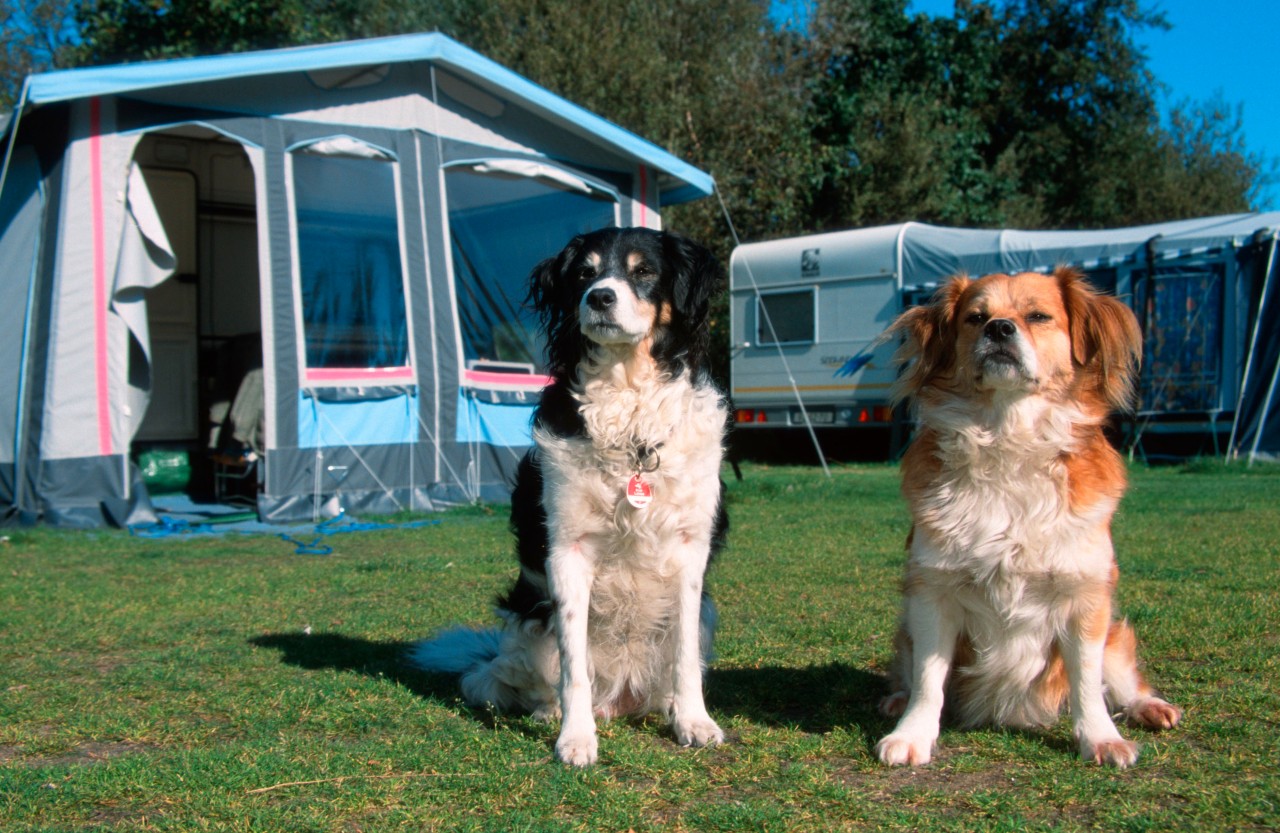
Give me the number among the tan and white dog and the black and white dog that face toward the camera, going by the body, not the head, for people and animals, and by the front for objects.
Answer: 2

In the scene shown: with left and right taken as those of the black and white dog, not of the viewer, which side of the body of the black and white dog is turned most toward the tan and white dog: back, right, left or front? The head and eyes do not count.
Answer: left

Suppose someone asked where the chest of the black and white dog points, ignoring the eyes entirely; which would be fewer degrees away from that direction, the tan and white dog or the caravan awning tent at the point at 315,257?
the tan and white dog

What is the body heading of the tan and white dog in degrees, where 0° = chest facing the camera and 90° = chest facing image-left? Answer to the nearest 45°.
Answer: approximately 0°

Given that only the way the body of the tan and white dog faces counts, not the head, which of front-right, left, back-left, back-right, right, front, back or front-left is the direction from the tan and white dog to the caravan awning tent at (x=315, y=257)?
back-right

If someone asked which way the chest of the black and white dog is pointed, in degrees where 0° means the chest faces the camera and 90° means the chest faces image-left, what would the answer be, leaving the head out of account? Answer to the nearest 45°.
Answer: approximately 0°

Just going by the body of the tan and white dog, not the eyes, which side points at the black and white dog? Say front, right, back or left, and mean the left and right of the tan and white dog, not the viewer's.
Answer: right

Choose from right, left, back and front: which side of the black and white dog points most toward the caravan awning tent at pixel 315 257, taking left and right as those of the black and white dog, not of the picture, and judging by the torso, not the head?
back
